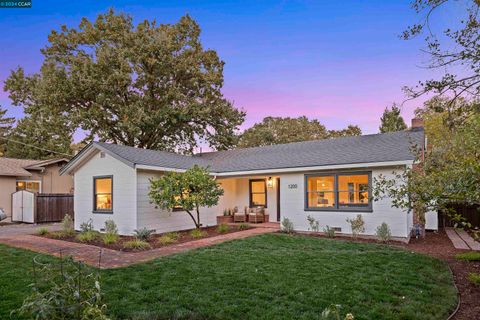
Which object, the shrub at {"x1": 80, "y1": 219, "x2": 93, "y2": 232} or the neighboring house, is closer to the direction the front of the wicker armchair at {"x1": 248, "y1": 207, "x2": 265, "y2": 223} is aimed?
the shrub

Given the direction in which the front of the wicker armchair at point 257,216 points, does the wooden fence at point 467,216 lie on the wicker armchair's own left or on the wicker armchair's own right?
on the wicker armchair's own left

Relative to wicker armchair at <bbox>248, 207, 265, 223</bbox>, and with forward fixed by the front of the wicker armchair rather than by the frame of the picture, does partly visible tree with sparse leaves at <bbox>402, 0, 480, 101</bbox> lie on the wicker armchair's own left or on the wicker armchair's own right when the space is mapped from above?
on the wicker armchair's own left

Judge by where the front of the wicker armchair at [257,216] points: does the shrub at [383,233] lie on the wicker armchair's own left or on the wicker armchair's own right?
on the wicker armchair's own left

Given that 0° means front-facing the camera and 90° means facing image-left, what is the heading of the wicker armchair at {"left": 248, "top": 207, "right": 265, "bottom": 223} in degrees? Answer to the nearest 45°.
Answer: approximately 45°

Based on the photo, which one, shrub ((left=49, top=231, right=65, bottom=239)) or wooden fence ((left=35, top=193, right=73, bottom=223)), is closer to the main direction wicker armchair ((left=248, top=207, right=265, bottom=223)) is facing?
the shrub
